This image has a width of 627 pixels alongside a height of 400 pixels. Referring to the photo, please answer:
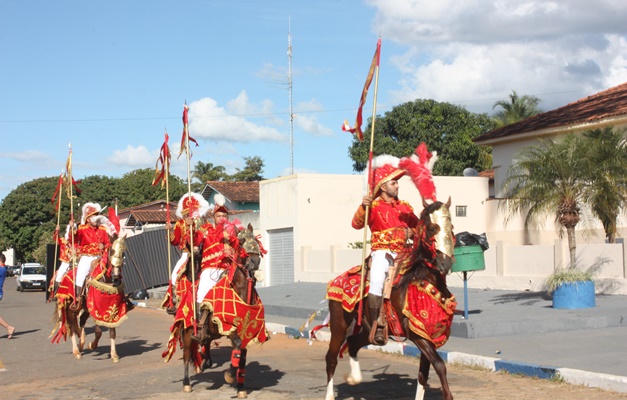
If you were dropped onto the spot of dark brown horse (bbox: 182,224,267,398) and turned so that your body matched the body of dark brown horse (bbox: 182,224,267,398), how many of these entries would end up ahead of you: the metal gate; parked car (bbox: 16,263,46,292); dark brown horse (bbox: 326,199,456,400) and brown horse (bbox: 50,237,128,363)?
1

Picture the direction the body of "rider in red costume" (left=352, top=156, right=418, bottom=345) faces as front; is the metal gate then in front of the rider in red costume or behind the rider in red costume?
behind

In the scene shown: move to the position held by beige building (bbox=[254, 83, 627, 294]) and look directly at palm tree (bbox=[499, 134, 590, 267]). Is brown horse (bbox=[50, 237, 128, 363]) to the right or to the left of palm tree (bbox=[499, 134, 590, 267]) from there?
right

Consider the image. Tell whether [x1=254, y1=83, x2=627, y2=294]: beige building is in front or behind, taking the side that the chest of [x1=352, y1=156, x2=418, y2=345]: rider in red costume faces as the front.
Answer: behind

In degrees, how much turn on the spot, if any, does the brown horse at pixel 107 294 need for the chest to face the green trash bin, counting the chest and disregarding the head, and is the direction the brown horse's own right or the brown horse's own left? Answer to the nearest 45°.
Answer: approximately 45° to the brown horse's own left

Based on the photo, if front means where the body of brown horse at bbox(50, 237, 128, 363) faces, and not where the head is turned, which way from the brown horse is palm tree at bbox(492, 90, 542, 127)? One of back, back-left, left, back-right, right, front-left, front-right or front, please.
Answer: left

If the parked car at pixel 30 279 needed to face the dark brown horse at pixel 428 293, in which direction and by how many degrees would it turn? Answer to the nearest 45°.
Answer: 0° — it already faces it

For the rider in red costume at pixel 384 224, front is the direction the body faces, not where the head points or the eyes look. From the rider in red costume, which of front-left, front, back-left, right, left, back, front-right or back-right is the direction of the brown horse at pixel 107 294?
back

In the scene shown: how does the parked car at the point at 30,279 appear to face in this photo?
toward the camera

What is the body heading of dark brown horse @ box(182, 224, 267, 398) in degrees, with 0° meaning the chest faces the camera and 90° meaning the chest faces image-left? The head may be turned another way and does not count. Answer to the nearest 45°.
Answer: approximately 315°

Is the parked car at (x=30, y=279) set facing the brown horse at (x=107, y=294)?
yes

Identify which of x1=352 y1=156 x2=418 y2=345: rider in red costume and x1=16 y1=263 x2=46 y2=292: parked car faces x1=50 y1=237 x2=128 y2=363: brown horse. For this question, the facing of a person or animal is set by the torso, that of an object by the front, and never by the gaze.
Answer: the parked car

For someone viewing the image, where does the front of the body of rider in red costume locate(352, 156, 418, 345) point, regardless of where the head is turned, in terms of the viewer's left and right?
facing the viewer and to the right of the viewer
